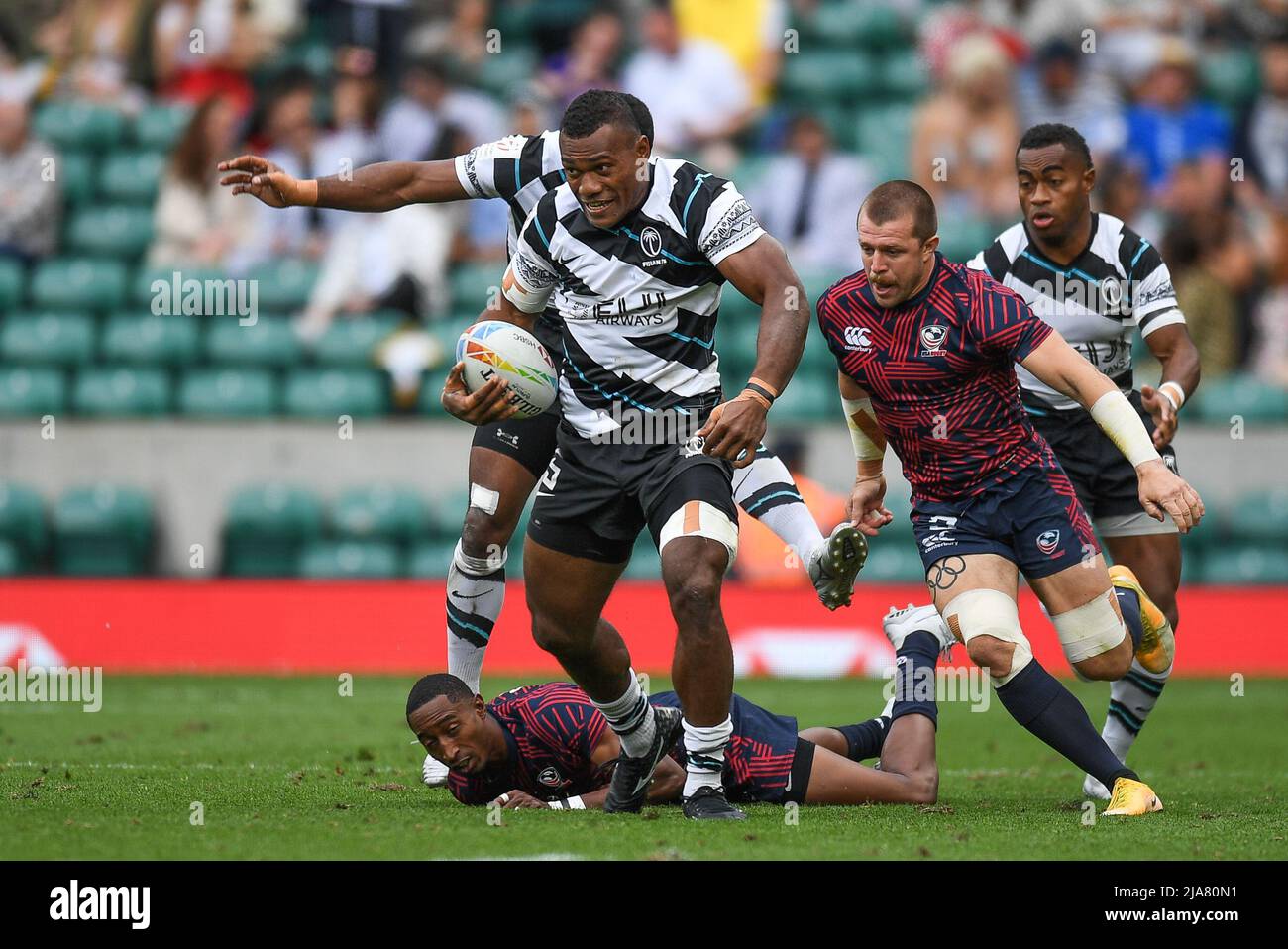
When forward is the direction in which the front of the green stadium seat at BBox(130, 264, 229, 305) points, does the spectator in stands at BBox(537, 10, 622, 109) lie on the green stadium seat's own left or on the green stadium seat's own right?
on the green stadium seat's own left

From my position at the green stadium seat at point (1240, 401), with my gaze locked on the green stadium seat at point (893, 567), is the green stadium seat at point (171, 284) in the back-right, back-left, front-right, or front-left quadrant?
front-right

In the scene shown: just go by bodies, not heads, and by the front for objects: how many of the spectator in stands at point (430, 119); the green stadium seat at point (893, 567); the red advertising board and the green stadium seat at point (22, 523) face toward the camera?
4

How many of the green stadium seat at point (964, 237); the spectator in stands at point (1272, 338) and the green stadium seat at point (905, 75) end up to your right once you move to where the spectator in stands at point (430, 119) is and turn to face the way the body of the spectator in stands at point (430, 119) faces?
0

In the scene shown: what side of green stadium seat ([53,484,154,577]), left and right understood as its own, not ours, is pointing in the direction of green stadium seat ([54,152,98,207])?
back

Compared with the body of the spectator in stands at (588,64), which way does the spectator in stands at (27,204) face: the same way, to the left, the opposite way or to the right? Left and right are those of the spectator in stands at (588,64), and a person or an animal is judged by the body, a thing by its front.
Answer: the same way

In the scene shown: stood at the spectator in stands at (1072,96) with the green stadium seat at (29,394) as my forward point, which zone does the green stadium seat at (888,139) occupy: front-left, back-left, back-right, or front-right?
front-right

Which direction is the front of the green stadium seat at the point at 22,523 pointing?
toward the camera

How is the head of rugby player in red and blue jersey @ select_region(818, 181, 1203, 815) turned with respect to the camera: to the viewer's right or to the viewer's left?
to the viewer's left

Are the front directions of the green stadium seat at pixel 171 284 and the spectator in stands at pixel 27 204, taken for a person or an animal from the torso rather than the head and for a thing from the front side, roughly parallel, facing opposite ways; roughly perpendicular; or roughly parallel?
roughly parallel

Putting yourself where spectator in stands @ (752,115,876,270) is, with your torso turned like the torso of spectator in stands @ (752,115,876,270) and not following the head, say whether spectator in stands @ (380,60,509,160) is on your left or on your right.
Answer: on your right

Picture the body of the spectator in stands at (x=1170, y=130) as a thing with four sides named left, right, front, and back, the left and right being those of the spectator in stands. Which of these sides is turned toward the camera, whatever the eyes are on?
front

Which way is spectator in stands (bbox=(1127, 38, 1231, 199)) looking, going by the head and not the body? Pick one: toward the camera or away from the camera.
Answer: toward the camera

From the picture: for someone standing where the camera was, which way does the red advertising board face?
facing the viewer
